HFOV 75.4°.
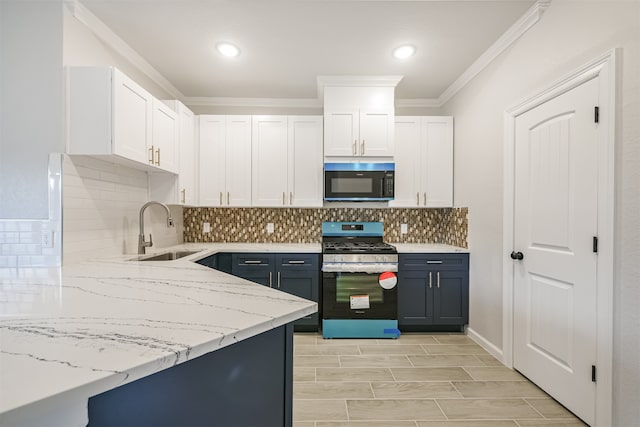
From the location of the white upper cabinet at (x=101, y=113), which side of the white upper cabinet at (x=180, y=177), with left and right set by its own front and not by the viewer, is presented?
right

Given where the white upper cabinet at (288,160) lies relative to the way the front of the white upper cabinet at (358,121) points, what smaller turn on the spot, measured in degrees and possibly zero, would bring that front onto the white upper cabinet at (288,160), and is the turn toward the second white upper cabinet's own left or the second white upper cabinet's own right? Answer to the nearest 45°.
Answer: approximately 90° to the second white upper cabinet's own right

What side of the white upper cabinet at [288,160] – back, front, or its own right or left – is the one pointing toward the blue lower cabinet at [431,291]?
left

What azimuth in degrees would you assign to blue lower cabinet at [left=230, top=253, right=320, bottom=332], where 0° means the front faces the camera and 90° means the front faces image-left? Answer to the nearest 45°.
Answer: approximately 0°

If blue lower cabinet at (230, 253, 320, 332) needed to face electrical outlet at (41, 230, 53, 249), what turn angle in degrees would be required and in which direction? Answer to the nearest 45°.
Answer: approximately 45° to its right

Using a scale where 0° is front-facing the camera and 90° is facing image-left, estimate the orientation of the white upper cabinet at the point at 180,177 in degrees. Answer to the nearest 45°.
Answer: approximately 315°

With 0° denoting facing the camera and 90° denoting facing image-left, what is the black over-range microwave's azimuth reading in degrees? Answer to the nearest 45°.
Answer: approximately 0°
